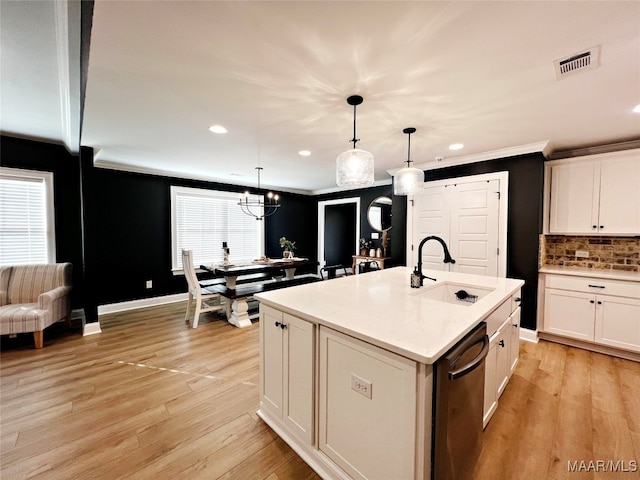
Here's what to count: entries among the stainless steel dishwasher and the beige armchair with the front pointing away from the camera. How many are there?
0

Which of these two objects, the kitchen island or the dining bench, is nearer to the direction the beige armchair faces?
the kitchen island

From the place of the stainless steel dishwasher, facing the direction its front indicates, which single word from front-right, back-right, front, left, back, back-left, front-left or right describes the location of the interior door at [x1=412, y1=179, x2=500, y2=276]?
back-left

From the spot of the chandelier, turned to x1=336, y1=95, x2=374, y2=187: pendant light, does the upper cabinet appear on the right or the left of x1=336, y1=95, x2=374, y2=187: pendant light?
left

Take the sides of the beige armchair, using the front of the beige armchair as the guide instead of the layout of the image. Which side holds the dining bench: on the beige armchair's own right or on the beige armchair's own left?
on the beige armchair's own left

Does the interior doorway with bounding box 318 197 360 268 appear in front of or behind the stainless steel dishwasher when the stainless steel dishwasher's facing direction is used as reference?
behind

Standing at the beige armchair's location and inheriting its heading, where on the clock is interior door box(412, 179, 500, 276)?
The interior door is roughly at 9 o'clock from the beige armchair.

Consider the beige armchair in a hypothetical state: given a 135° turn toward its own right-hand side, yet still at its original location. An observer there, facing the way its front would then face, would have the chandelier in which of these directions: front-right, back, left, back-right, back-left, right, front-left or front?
right

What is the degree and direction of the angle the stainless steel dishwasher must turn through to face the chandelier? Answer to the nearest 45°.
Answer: approximately 180°

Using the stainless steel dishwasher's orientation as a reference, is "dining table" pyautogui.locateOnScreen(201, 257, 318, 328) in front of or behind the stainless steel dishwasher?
behind

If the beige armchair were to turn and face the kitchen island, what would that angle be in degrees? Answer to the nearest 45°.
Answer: approximately 45° to its left

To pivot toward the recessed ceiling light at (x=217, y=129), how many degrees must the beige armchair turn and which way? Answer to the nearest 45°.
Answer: approximately 90° to its left
